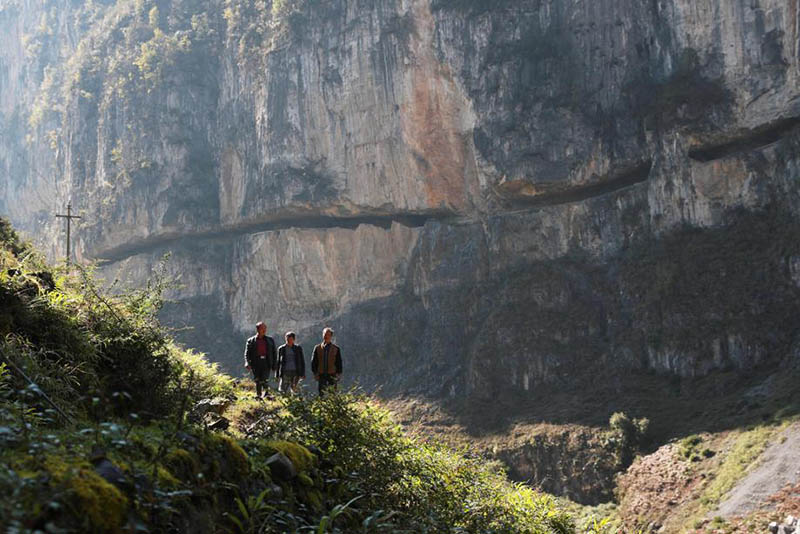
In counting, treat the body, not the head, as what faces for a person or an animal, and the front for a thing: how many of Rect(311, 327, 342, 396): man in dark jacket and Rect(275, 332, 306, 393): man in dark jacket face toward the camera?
2

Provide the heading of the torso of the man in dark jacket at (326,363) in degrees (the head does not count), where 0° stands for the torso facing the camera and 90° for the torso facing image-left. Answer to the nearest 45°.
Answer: approximately 0°

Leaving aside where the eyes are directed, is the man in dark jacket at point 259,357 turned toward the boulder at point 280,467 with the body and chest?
yes

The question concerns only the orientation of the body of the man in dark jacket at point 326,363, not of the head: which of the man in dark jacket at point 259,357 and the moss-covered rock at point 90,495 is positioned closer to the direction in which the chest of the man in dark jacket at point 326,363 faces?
the moss-covered rock

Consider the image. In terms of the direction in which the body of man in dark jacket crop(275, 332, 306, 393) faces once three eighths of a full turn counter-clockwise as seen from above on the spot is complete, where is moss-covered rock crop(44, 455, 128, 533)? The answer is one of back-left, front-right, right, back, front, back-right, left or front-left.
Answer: back-right

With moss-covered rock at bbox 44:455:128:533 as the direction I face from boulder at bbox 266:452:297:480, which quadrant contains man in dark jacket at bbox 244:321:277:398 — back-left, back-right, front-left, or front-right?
back-right

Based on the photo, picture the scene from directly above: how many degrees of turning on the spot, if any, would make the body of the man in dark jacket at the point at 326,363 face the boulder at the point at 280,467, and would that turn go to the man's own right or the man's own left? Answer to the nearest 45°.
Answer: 0° — they already face it

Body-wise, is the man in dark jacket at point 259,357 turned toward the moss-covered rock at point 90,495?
yes

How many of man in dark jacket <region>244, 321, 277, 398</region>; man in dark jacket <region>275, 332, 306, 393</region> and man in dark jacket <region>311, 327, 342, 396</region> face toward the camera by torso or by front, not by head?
3

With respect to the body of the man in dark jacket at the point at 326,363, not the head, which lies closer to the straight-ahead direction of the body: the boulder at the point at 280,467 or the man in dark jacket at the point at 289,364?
the boulder

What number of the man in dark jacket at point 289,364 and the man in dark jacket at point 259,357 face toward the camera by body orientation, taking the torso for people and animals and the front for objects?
2
